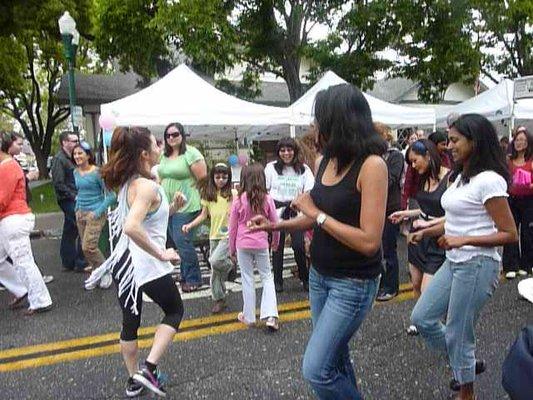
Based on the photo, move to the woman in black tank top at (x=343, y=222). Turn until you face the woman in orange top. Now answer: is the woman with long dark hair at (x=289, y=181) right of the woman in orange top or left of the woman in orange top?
right

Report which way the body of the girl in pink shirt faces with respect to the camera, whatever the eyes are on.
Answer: away from the camera

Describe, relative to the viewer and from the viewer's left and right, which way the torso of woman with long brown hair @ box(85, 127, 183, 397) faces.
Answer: facing to the right of the viewer

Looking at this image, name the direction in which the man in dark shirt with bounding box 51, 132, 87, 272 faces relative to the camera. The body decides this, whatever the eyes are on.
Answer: to the viewer's right

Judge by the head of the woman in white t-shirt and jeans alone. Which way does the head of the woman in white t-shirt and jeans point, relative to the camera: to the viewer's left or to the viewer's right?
to the viewer's left

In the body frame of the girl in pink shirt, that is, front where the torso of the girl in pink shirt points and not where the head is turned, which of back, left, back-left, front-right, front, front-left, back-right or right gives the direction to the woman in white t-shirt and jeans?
back-right

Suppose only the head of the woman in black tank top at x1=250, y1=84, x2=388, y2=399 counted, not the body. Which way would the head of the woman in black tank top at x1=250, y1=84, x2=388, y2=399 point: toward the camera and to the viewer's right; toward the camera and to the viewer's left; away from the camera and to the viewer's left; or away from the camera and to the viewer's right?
away from the camera and to the viewer's left

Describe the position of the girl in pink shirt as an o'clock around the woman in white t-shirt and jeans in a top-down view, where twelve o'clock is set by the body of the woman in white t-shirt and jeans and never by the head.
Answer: The girl in pink shirt is roughly at 1 o'clock from the woman in white t-shirt and jeans.

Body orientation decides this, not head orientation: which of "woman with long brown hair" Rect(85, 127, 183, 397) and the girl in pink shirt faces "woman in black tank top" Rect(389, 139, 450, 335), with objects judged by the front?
the woman with long brown hair

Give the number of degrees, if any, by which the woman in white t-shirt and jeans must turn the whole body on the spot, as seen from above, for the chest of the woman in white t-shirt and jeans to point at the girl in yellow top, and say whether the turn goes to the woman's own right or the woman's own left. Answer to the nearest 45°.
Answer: approximately 45° to the woman's own right

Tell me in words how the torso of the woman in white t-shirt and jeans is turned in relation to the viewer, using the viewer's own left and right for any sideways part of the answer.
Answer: facing to the left of the viewer

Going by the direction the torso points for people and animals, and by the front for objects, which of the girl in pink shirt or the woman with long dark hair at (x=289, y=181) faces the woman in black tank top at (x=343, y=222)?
the woman with long dark hair

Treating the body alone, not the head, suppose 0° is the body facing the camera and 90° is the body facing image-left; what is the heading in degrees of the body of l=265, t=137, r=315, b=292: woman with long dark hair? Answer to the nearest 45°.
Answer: approximately 0°
